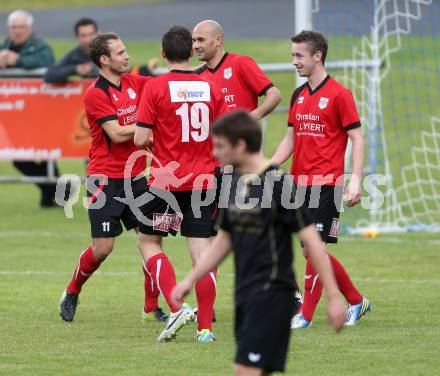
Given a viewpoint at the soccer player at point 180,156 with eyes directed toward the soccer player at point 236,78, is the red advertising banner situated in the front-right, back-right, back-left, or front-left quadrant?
front-left

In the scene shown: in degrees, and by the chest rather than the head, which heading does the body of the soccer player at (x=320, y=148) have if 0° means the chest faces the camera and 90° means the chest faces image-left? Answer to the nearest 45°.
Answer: approximately 45°

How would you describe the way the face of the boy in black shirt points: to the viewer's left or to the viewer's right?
to the viewer's left

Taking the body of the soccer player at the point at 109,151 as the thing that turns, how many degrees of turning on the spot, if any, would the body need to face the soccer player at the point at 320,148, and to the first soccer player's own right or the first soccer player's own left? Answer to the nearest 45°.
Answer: approximately 45° to the first soccer player's own left

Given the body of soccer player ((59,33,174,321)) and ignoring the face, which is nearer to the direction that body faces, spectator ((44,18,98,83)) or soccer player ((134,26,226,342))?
the soccer player

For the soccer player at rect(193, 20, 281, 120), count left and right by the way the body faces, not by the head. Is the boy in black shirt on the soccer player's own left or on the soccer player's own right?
on the soccer player's own left

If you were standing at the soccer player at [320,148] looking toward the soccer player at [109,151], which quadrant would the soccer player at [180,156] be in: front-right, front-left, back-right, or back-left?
front-left

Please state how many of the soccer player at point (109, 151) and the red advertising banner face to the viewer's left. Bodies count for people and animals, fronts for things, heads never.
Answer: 0

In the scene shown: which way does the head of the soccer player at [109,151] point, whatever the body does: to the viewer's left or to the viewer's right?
to the viewer's right

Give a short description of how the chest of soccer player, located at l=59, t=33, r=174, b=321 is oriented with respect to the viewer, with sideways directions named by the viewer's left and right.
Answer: facing the viewer and to the right of the viewer

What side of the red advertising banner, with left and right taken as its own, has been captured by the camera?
front

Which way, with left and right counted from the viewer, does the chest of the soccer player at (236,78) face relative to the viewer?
facing the viewer and to the left of the viewer

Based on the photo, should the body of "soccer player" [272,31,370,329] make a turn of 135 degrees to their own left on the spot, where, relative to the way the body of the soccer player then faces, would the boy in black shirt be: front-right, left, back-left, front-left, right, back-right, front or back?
right
